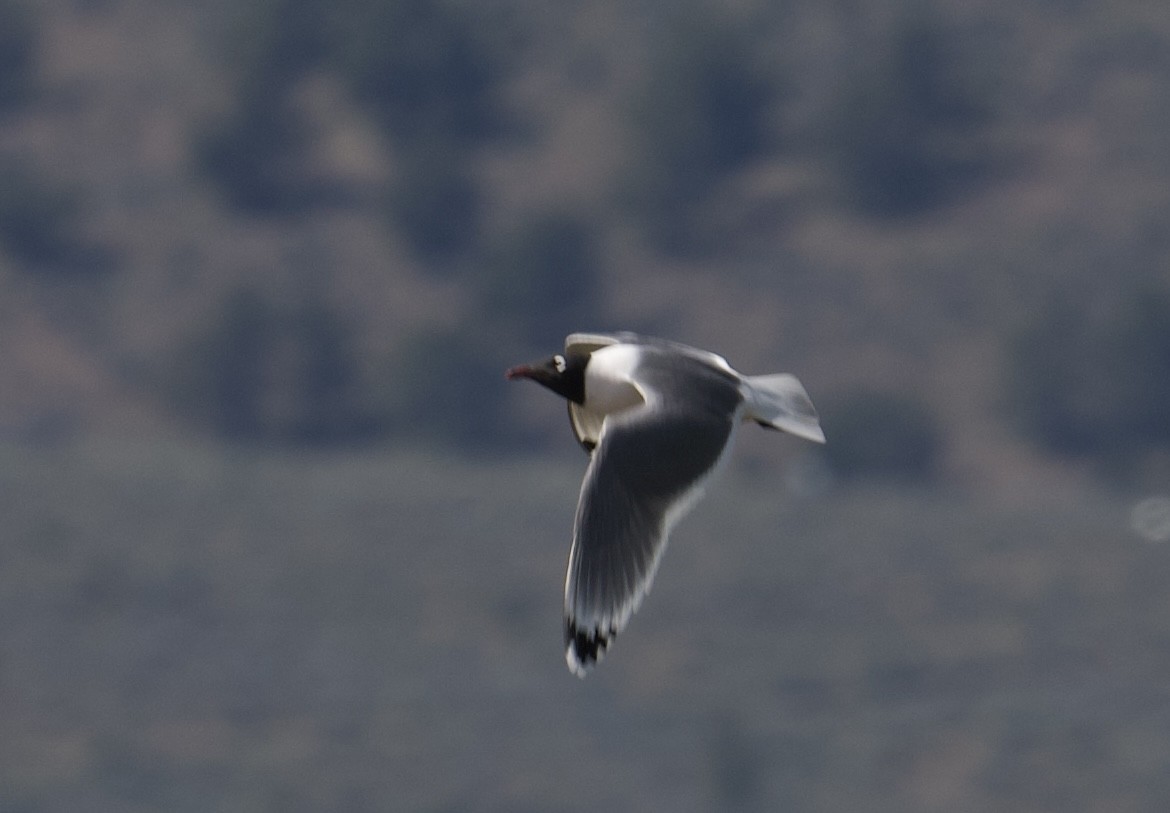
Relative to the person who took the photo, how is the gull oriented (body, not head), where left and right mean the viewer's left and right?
facing to the left of the viewer
